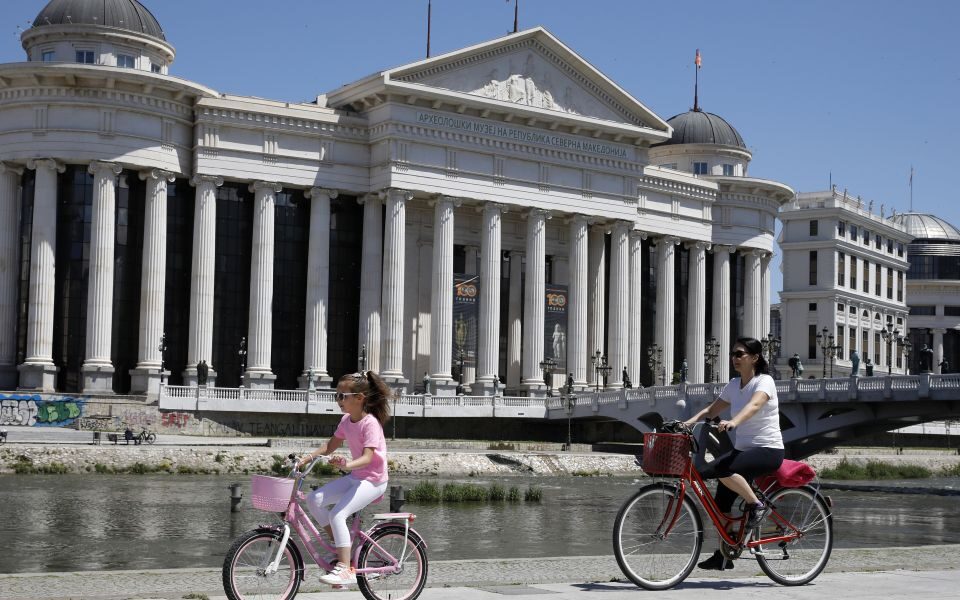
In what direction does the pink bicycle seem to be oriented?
to the viewer's left

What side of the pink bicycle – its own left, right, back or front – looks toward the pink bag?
back

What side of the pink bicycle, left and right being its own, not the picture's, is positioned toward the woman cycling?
back

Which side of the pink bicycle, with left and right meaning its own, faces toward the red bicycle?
back

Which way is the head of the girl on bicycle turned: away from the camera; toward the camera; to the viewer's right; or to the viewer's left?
to the viewer's left
